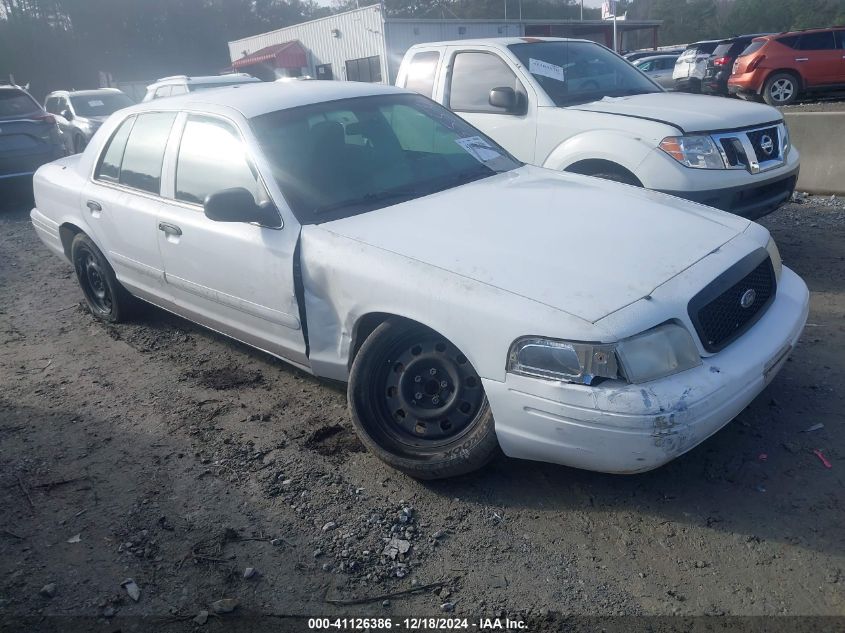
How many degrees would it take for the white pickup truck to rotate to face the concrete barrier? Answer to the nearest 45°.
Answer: approximately 90° to its left

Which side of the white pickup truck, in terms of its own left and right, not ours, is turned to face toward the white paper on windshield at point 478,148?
right

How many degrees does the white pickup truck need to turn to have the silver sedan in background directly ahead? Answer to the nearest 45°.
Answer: approximately 135° to its left

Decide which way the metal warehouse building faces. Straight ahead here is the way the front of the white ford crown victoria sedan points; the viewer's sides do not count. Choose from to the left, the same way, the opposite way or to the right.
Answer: to the right

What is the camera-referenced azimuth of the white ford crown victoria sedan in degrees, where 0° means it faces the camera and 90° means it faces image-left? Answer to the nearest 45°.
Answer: approximately 315°

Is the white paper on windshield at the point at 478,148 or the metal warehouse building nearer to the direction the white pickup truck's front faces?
the white paper on windshield

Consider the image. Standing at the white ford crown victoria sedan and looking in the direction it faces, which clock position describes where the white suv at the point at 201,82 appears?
The white suv is roughly at 7 o'clock from the white ford crown victoria sedan.

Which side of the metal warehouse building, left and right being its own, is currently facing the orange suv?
left

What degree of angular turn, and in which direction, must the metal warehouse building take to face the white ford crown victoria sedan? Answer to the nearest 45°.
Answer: approximately 45° to its left

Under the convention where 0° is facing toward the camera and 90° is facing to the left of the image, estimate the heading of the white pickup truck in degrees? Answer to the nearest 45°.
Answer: approximately 315°

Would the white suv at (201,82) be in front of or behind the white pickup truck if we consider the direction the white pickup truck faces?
behind

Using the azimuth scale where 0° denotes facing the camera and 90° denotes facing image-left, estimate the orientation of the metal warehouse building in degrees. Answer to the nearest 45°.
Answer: approximately 45°

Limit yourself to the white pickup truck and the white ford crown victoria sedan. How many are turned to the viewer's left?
0

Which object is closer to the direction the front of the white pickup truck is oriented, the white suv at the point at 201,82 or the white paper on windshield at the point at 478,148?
the white paper on windshield
